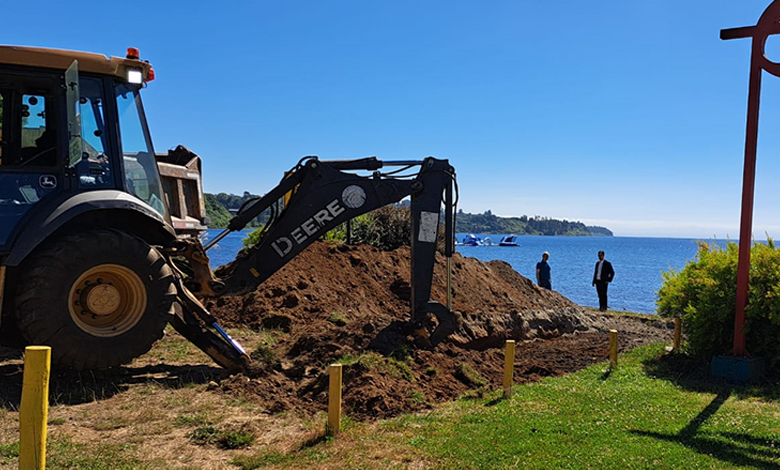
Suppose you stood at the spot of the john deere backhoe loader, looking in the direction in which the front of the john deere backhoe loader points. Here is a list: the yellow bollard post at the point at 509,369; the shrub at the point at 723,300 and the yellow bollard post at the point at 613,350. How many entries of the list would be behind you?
3

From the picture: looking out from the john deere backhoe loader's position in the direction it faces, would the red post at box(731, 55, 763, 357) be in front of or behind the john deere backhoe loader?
behind

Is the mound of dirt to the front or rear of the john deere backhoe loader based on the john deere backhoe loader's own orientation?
to the rear

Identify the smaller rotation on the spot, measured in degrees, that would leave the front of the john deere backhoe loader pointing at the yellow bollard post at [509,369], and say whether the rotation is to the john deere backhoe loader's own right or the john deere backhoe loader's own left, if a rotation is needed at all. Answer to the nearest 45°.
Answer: approximately 180°

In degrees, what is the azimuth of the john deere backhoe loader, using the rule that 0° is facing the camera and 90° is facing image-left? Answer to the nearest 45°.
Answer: approximately 90°

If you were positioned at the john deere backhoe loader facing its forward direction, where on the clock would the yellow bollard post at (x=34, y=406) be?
The yellow bollard post is roughly at 9 o'clock from the john deere backhoe loader.

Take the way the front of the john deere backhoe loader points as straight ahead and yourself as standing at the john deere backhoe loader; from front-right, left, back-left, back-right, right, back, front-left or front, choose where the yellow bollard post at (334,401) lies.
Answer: back-left

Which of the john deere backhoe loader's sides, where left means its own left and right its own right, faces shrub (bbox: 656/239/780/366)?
back

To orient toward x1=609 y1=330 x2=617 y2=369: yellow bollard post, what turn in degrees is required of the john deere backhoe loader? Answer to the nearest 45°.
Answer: approximately 180°
